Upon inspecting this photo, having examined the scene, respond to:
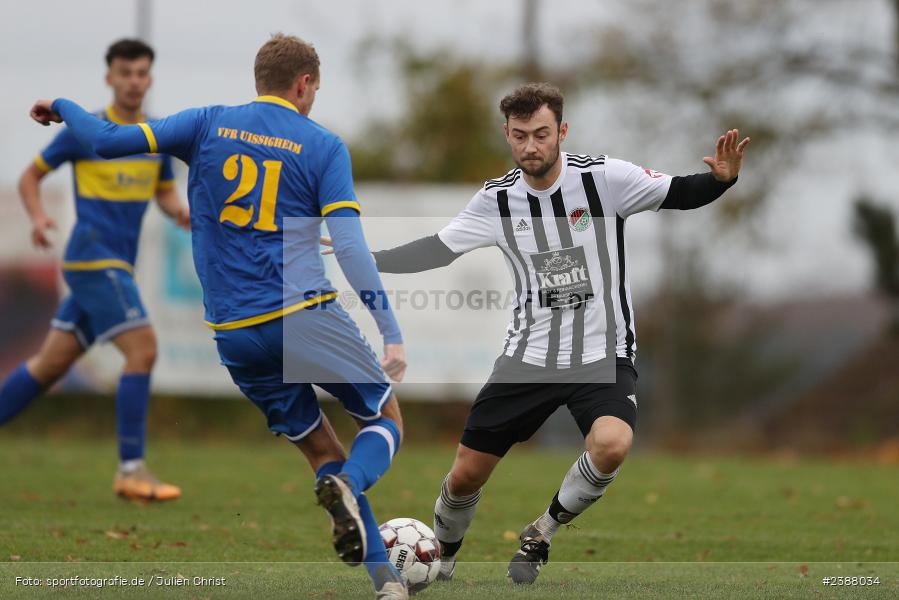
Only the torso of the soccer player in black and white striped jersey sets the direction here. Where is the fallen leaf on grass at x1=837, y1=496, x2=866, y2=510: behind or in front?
behind

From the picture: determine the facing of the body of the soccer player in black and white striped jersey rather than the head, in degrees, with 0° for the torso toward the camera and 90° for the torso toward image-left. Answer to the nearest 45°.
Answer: approximately 0°

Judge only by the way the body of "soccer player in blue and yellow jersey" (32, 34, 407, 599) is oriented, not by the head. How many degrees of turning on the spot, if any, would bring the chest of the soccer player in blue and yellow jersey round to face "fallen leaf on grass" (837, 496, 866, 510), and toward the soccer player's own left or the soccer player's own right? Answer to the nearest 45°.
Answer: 0° — they already face it

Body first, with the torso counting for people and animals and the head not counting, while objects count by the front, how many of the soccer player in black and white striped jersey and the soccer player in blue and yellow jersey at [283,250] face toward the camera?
1

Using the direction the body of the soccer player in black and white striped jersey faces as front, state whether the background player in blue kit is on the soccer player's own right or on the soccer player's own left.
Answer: on the soccer player's own right

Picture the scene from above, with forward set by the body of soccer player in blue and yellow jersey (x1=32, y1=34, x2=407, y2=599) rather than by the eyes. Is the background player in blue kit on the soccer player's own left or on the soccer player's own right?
on the soccer player's own left

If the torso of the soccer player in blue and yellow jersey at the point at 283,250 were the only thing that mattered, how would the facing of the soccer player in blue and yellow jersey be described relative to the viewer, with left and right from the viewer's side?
facing away from the viewer and to the right of the viewer

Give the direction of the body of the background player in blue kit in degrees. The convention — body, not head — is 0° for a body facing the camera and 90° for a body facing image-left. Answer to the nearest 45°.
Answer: approximately 315°

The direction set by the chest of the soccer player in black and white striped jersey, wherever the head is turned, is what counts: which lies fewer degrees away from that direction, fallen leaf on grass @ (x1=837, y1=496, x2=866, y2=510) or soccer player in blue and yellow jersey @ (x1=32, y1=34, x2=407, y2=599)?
the soccer player in blue and yellow jersey

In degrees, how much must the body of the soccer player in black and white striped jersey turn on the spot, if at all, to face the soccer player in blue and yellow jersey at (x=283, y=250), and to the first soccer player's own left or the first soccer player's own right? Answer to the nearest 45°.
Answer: approximately 45° to the first soccer player's own right

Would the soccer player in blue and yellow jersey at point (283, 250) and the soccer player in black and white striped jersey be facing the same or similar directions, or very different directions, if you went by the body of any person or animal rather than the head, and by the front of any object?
very different directions
